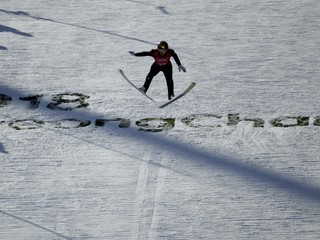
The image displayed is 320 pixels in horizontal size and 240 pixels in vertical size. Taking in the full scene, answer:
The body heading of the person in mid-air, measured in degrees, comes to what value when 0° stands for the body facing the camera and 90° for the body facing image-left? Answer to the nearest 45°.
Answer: approximately 0°
